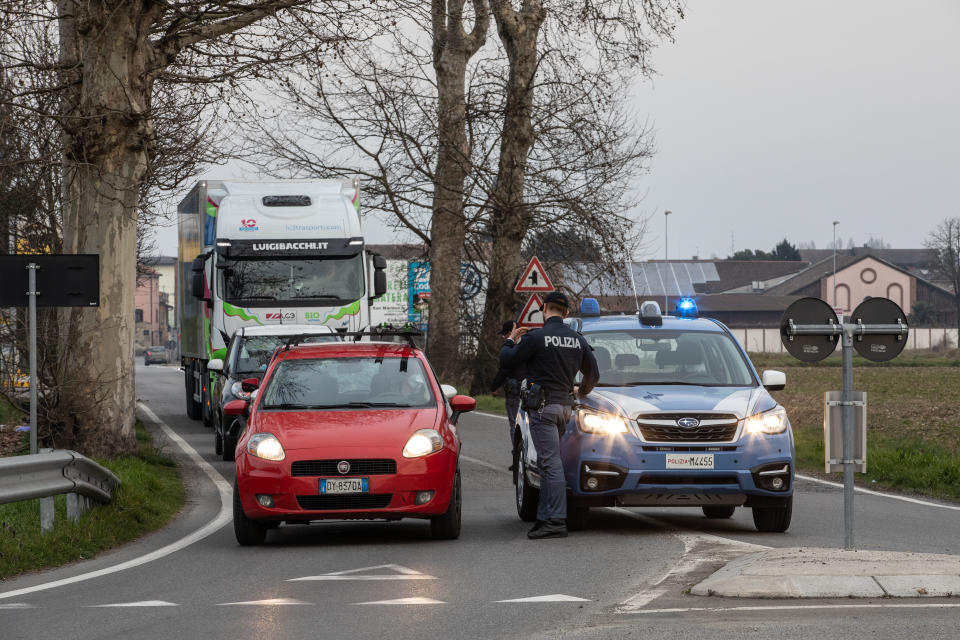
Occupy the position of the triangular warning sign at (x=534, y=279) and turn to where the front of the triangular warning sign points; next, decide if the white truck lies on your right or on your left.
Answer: on your right

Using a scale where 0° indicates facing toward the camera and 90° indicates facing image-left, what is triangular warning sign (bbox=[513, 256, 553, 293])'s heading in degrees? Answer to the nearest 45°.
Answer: approximately 0°

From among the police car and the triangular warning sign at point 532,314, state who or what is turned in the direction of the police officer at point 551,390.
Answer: the triangular warning sign

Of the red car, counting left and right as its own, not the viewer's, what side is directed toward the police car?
left

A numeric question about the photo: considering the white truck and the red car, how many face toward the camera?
2

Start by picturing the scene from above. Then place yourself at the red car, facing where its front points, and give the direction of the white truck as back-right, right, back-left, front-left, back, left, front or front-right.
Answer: back

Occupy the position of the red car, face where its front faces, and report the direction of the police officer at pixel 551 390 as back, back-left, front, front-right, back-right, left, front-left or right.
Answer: left

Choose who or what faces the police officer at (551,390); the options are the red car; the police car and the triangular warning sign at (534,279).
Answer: the triangular warning sign

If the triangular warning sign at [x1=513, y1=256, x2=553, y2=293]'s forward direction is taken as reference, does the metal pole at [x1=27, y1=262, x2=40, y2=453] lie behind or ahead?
ahead

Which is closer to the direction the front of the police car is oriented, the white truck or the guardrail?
the guardrail

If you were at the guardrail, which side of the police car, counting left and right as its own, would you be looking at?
right
